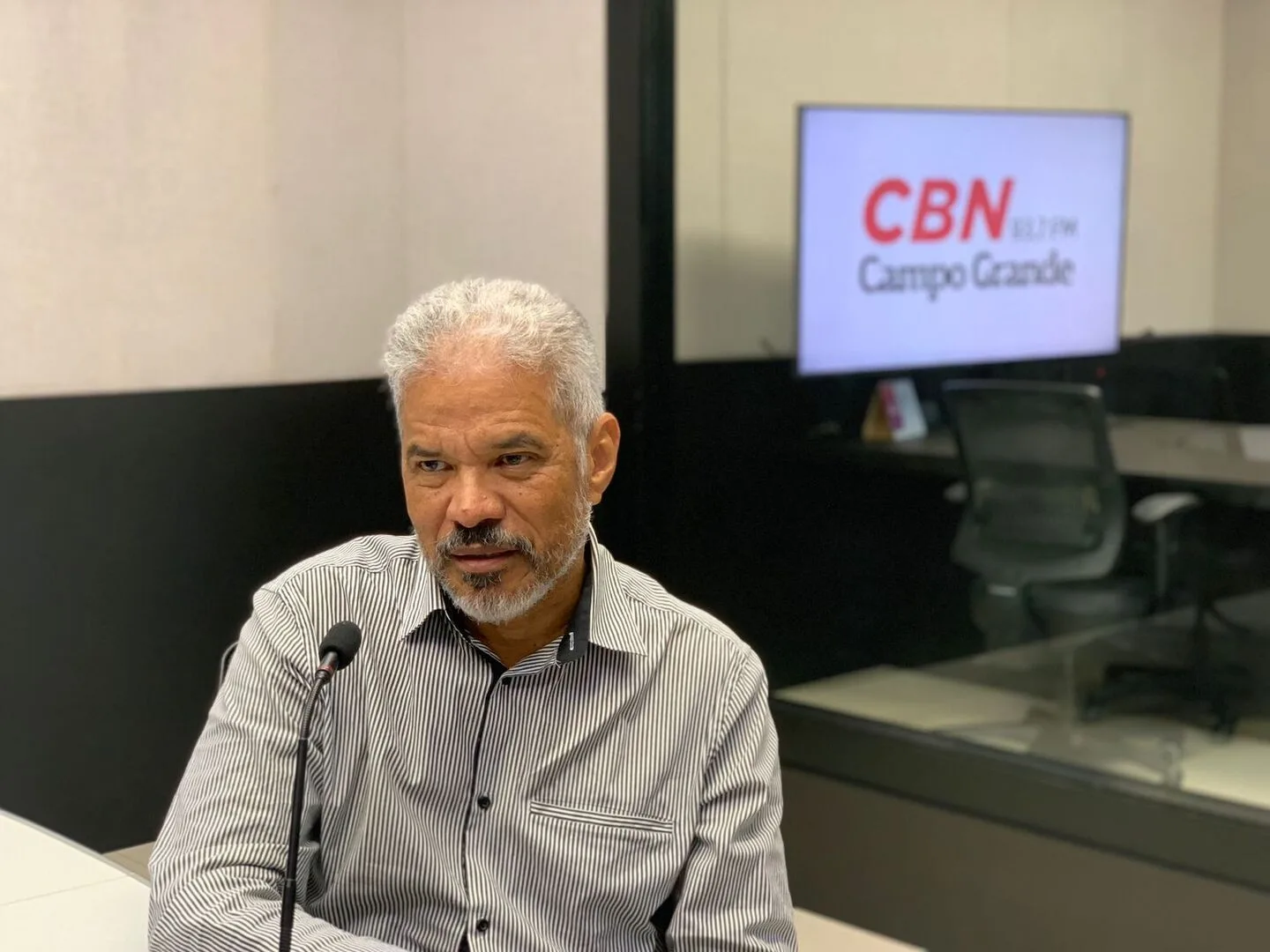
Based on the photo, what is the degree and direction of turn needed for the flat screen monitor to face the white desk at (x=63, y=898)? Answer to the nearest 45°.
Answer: approximately 90° to its right

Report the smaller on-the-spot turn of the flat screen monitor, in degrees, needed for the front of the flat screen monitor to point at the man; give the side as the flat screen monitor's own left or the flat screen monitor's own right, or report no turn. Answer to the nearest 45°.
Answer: approximately 45° to the flat screen monitor's own right

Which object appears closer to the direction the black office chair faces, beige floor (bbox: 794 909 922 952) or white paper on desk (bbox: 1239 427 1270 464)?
the white paper on desk

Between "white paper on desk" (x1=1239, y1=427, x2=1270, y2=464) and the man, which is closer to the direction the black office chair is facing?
the white paper on desk

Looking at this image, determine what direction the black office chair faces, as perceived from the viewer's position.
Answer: facing away from the viewer and to the right of the viewer

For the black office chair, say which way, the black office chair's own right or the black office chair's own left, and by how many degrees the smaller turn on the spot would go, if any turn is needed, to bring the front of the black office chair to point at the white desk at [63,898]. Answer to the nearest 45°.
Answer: approximately 180°

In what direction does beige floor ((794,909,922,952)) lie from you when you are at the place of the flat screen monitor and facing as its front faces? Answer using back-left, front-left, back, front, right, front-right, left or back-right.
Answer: front-right
